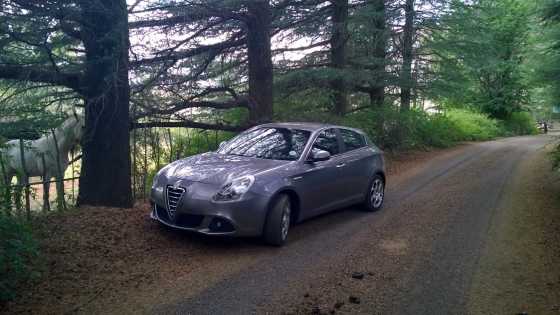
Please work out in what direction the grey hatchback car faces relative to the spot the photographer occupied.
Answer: facing the viewer and to the left of the viewer

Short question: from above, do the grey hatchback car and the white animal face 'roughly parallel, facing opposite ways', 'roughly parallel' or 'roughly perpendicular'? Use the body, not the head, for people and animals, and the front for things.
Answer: roughly parallel, facing opposite ways

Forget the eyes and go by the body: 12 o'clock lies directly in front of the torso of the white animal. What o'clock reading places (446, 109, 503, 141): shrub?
The shrub is roughly at 11 o'clock from the white animal.

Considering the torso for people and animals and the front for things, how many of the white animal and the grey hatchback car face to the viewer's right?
1

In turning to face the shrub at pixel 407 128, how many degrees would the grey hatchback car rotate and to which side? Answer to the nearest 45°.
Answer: approximately 180°

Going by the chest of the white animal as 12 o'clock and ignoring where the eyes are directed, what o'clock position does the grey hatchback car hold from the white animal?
The grey hatchback car is roughly at 2 o'clock from the white animal.

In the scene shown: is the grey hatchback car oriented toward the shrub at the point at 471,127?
no

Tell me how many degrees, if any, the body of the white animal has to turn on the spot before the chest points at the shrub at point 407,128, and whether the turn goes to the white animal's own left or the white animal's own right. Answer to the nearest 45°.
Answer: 0° — it already faces it

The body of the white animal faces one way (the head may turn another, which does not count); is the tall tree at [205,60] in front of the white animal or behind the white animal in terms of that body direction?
in front

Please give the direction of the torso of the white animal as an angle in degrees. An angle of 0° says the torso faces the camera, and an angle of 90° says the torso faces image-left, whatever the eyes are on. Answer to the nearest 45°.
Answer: approximately 270°
